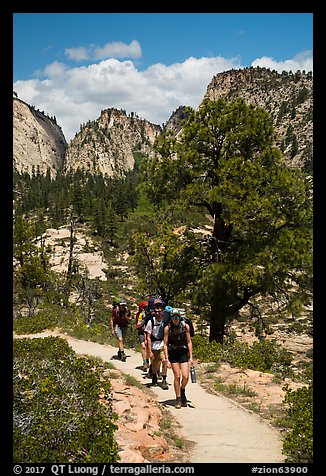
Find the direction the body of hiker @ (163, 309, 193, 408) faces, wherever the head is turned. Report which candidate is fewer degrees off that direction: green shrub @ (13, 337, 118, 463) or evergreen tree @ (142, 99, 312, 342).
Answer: the green shrub

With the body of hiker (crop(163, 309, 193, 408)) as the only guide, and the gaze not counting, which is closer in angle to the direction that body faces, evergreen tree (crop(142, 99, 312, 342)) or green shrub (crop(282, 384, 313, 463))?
the green shrub

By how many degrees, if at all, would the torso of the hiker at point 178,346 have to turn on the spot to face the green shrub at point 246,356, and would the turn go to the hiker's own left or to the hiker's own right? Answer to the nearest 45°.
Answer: approximately 135° to the hiker's own left

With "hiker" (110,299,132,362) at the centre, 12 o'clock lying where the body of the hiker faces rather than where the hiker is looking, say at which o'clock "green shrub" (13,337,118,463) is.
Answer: The green shrub is roughly at 12 o'clock from the hiker.

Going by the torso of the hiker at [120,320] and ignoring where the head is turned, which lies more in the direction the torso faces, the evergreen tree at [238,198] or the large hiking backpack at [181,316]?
the large hiking backpack

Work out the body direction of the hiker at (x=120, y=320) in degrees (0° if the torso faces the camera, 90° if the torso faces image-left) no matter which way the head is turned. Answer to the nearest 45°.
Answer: approximately 0°

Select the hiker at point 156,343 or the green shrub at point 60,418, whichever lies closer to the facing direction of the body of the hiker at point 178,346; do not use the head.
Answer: the green shrub

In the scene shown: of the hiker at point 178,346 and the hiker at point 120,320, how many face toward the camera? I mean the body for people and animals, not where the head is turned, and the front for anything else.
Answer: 2

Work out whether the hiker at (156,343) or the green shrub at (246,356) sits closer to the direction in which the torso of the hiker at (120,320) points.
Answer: the hiker

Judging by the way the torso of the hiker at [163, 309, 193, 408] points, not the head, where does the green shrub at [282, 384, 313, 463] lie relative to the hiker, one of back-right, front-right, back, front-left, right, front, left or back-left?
front-left
